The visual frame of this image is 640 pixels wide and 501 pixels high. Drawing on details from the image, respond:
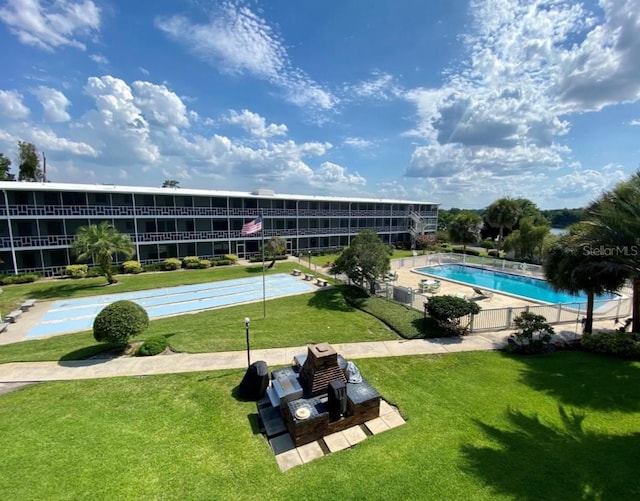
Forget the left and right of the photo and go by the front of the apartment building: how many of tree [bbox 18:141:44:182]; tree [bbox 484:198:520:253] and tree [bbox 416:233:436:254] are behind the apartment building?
1

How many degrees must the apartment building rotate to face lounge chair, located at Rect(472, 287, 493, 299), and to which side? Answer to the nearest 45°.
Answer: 0° — it already faces it

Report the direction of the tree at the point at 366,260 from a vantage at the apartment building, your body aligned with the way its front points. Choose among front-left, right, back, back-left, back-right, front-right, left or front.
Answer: front

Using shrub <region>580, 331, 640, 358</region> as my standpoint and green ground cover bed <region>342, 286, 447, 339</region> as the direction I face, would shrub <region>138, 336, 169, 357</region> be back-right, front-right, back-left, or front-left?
front-left

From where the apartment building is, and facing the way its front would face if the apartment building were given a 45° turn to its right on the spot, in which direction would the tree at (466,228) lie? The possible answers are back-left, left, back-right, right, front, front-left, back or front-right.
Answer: left

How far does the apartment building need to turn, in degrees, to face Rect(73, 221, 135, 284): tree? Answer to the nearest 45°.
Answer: approximately 45° to its right

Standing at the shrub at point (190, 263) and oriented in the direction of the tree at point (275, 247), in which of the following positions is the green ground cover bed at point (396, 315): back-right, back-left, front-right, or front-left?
front-right

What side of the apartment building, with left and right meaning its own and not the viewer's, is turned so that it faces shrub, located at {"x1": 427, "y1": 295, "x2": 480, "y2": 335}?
front

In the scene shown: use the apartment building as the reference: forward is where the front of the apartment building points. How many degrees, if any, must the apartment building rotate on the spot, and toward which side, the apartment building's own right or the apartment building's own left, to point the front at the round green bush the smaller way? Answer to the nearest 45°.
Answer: approximately 45° to the apartment building's own right

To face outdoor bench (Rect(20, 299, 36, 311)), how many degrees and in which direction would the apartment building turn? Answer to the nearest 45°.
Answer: approximately 90° to its right

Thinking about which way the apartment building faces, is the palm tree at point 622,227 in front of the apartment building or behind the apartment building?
in front

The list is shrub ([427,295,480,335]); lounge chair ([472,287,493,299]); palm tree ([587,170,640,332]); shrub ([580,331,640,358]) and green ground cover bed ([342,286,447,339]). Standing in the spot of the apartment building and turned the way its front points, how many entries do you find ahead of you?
5

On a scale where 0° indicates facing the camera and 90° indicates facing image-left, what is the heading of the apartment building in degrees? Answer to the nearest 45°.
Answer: approximately 315°
